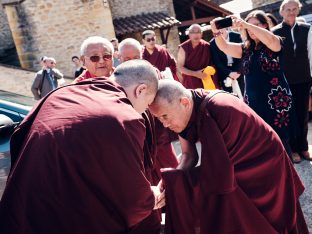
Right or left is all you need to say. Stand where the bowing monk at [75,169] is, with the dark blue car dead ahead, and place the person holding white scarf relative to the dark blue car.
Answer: right

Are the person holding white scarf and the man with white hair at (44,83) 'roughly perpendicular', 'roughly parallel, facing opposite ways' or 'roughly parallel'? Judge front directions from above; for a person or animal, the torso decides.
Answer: roughly perpendicular

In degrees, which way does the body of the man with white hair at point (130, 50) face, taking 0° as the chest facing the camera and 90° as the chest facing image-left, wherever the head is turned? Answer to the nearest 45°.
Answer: approximately 0°

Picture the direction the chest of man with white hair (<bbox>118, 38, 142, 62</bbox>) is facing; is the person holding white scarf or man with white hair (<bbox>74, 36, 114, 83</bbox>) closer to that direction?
the man with white hair

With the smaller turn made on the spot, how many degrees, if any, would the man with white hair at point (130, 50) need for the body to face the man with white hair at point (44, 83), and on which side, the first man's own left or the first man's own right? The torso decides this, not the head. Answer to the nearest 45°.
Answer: approximately 135° to the first man's own right

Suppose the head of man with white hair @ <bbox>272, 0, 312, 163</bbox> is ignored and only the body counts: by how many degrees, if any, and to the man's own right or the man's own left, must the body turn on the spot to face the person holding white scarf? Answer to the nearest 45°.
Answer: approximately 135° to the man's own right

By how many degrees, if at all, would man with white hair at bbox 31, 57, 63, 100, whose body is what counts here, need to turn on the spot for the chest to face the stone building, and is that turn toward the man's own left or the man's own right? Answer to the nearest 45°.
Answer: approximately 135° to the man's own left

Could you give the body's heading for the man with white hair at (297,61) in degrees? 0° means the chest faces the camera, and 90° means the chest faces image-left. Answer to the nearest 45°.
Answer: approximately 0°

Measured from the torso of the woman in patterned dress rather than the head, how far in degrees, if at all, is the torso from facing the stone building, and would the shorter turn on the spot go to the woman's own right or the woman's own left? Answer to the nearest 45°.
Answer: approximately 90° to the woman's own right
